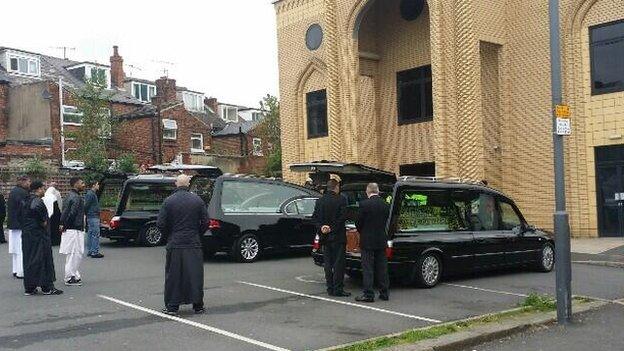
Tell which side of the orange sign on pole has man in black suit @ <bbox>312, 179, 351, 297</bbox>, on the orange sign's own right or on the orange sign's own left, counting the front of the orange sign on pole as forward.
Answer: on the orange sign's own right

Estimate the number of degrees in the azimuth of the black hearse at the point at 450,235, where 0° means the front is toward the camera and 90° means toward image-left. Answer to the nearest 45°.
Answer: approximately 225°

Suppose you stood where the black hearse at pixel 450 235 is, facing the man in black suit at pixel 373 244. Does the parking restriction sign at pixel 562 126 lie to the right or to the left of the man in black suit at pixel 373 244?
left

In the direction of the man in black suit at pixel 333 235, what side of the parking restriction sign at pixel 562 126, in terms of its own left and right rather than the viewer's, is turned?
right

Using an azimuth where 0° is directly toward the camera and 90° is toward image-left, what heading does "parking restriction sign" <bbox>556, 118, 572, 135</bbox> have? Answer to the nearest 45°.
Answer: approximately 0°

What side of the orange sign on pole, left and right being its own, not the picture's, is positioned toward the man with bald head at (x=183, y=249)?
right

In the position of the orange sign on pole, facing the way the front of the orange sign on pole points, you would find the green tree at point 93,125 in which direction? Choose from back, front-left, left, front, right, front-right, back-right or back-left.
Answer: back-right

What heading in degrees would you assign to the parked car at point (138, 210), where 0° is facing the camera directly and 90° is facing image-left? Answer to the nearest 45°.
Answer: approximately 225°

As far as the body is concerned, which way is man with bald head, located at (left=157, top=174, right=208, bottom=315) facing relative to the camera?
away from the camera

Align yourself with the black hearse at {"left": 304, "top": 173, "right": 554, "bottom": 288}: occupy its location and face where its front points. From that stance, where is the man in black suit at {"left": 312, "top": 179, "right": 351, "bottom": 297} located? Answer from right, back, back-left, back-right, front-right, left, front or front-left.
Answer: back
